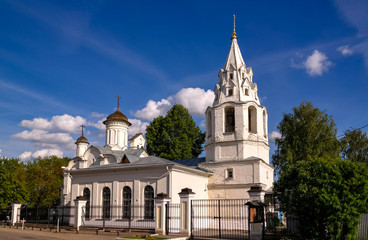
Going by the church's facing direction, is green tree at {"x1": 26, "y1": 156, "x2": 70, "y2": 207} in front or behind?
behind

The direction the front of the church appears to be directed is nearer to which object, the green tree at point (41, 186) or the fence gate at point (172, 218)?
the fence gate

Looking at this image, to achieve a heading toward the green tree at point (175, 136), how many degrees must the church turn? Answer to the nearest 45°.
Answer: approximately 135° to its left

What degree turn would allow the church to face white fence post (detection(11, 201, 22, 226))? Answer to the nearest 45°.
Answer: approximately 135° to its right

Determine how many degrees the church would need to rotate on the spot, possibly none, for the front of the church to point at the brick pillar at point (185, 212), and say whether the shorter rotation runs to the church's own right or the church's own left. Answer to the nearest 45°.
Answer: approximately 45° to the church's own right

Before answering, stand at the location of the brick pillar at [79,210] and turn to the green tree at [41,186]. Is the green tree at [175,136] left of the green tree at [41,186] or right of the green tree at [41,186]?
right

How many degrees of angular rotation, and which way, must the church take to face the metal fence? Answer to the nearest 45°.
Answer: approximately 135° to its right

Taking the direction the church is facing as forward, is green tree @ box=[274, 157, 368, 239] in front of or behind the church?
in front

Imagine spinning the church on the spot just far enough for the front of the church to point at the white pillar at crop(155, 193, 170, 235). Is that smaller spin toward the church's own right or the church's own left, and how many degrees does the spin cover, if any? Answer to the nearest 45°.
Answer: approximately 90° to the church's own right

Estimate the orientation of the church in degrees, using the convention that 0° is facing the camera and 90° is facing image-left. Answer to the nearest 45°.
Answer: approximately 315°
